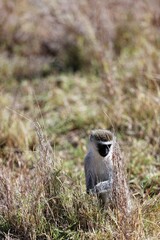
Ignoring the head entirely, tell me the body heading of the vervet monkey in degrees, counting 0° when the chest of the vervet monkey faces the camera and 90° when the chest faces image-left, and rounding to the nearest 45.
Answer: approximately 315°
